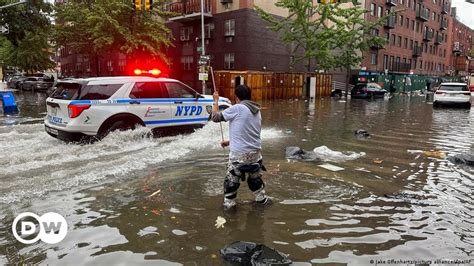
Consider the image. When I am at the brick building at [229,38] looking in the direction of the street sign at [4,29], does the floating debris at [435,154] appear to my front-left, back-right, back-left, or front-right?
front-left

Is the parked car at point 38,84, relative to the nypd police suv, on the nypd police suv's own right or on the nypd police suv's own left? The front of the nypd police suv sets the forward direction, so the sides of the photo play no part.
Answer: on the nypd police suv's own left

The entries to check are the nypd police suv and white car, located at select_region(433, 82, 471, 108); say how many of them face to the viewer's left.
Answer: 0

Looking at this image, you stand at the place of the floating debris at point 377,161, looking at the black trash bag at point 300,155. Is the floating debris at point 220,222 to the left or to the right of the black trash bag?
left

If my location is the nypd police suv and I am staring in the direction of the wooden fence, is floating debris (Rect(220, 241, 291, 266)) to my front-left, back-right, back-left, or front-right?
back-right

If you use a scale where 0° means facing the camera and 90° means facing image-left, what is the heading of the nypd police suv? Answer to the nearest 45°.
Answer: approximately 225°

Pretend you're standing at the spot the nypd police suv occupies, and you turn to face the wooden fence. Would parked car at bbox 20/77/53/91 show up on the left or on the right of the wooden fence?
left

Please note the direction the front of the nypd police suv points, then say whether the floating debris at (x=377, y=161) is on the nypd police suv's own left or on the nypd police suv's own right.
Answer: on the nypd police suv's own right

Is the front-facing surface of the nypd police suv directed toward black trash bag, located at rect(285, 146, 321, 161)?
no

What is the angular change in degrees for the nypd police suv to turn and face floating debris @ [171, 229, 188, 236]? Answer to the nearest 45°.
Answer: approximately 135° to its right

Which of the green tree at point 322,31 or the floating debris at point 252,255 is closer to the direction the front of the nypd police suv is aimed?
the green tree

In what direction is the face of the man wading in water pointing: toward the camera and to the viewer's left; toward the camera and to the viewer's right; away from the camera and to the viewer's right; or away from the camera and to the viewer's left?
away from the camera and to the viewer's left

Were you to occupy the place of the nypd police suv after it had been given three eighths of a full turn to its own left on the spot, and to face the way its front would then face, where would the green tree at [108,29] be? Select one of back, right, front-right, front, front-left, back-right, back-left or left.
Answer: right
